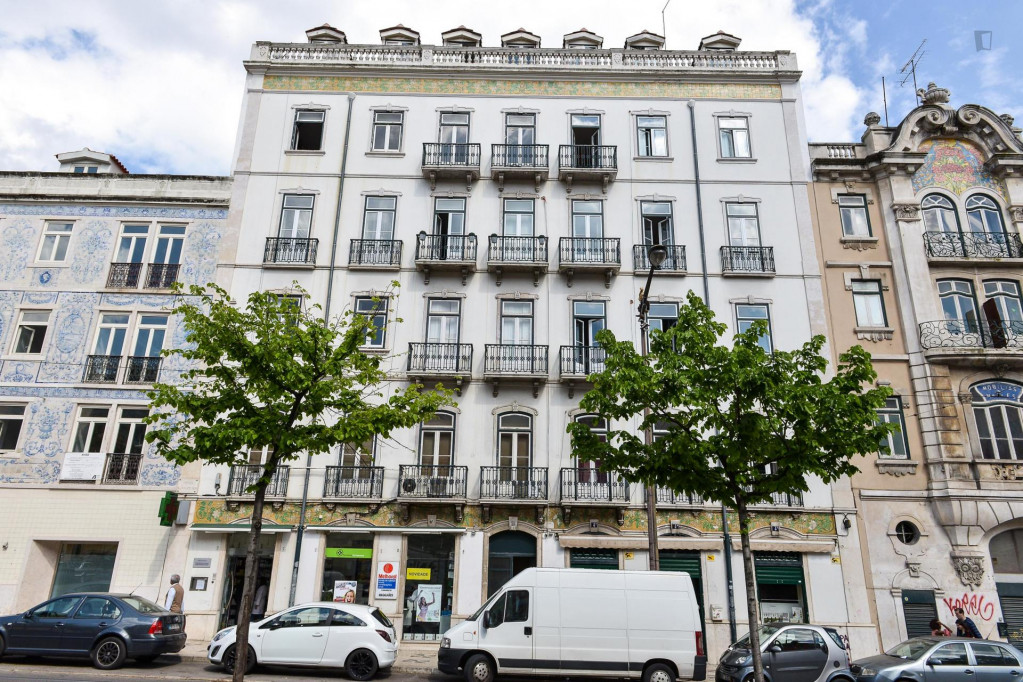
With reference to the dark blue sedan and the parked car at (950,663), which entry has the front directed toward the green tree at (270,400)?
the parked car

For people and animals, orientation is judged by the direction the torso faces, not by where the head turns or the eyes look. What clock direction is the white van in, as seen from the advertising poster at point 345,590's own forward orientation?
The white van is roughly at 11 o'clock from the advertising poster.

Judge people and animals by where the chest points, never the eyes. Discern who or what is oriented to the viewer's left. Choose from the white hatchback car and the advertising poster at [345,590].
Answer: the white hatchback car

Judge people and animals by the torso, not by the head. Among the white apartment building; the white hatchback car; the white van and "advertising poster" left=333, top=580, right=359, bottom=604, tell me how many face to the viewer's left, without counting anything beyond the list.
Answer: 2

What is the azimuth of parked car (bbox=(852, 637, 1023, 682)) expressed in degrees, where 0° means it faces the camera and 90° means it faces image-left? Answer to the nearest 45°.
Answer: approximately 45°

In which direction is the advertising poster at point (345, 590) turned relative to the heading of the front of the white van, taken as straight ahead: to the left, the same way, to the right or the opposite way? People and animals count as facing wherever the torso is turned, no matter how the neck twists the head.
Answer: to the left

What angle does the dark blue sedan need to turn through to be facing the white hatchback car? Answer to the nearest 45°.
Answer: approximately 180°

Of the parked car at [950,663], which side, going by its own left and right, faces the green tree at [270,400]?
front

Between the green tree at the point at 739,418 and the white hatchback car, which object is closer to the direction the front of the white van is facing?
the white hatchback car

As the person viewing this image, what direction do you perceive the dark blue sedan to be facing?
facing away from the viewer and to the left of the viewer

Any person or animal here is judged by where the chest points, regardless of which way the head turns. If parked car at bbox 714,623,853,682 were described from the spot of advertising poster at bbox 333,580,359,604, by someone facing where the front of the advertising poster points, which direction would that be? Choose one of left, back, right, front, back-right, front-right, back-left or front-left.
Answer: front-left

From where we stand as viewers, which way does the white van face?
facing to the left of the viewer

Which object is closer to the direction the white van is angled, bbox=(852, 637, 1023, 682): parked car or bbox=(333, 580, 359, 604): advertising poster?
the advertising poster

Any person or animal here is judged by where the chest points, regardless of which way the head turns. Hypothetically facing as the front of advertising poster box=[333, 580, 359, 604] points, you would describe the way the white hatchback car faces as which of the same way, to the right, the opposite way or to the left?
to the right

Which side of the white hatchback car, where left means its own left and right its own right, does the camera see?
left
